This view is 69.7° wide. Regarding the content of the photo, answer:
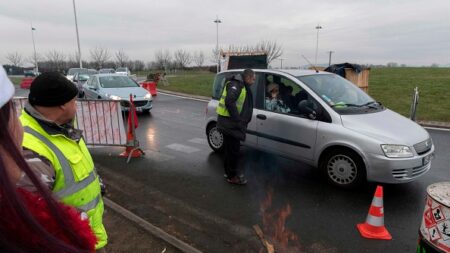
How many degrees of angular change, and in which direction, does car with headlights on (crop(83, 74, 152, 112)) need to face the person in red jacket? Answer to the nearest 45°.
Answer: approximately 45° to its right

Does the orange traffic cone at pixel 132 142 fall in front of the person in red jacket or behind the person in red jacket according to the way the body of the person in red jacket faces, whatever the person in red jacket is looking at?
in front

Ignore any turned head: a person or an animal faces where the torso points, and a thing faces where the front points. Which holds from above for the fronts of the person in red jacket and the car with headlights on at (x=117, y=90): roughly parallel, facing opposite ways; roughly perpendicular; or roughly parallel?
roughly perpendicular

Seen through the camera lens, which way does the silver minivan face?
facing the viewer and to the right of the viewer

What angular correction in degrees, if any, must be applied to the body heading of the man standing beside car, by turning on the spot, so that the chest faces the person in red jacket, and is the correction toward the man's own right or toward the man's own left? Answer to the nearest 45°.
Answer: approximately 90° to the man's own right

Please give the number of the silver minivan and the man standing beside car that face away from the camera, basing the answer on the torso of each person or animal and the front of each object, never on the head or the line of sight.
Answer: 0

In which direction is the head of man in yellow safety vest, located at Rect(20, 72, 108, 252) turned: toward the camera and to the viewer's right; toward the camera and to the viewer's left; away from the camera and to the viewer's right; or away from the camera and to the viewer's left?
away from the camera and to the viewer's right

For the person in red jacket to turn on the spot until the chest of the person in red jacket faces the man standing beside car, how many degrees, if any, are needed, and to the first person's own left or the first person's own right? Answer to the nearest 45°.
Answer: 0° — they already face them

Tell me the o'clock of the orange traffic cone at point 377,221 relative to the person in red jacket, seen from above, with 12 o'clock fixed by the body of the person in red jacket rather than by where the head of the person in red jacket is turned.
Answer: The orange traffic cone is roughly at 1 o'clock from the person in red jacket.

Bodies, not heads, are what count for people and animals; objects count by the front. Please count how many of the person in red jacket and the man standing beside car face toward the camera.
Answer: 0

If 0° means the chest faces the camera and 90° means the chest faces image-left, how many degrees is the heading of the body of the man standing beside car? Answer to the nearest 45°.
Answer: approximately 270°

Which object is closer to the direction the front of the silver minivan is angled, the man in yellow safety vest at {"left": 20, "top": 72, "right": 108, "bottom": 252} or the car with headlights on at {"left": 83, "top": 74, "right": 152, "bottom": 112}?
the man in yellow safety vest

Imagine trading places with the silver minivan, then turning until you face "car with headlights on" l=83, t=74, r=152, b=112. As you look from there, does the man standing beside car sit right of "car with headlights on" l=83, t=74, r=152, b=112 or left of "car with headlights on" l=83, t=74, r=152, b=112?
left

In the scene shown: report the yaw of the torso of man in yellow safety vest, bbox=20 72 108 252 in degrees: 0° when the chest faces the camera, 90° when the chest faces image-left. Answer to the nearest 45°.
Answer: approximately 315°
